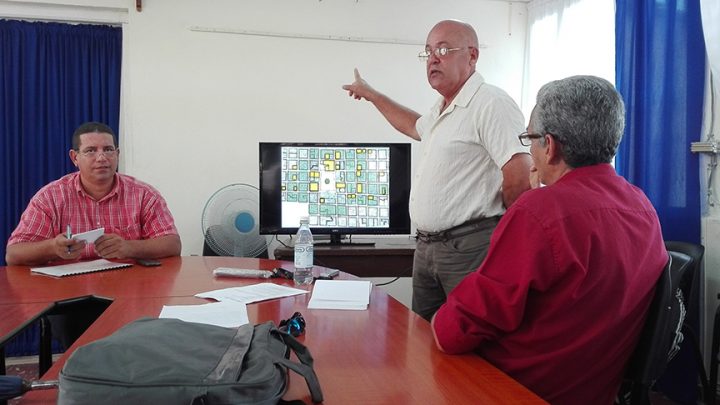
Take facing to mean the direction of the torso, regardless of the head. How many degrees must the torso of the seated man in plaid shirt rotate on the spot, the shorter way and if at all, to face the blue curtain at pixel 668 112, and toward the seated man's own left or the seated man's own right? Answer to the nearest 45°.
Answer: approximately 90° to the seated man's own left

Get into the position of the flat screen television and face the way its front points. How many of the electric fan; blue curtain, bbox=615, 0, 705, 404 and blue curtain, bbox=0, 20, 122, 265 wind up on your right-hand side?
2

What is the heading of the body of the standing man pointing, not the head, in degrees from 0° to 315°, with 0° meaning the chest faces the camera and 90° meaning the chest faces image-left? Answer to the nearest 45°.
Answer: approximately 45°

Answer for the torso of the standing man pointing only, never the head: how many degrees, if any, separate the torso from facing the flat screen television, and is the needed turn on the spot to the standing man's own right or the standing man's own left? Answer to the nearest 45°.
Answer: approximately 90° to the standing man's own right

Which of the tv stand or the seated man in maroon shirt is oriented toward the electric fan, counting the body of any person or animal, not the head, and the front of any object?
the seated man in maroon shirt

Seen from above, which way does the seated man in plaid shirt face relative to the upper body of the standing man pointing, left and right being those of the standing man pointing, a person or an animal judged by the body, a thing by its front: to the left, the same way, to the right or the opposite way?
to the left

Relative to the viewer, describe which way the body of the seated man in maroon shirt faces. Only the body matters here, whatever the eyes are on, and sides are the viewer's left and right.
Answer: facing away from the viewer and to the left of the viewer

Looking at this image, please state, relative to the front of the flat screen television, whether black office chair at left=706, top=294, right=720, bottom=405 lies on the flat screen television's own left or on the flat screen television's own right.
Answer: on the flat screen television's own left

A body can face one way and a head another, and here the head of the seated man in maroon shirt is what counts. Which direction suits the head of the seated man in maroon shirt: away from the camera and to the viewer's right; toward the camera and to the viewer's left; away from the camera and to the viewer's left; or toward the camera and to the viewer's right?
away from the camera and to the viewer's left

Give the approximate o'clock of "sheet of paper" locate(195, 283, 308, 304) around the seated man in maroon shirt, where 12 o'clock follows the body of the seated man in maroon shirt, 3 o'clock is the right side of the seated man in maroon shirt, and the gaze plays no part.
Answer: The sheet of paper is roughly at 11 o'clock from the seated man in maroon shirt.
